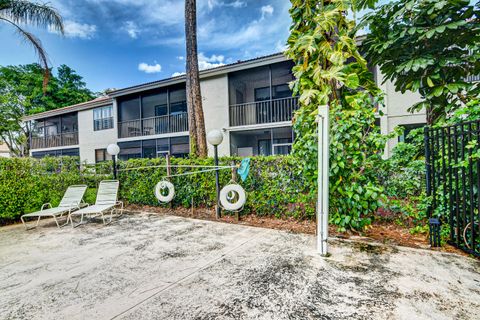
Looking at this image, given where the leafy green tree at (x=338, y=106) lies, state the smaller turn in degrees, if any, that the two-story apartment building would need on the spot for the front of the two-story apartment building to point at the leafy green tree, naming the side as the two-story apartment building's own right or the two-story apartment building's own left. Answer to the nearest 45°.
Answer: approximately 45° to the two-story apartment building's own left

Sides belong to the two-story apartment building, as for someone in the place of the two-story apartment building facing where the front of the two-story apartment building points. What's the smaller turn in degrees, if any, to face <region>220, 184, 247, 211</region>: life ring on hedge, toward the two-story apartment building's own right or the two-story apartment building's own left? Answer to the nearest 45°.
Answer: approximately 45° to the two-story apartment building's own left

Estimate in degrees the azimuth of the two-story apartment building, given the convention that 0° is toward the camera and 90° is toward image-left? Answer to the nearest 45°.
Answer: approximately 45°

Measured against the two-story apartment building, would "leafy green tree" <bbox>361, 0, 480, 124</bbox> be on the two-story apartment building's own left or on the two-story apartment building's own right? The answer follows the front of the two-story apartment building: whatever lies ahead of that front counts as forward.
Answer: on the two-story apartment building's own left

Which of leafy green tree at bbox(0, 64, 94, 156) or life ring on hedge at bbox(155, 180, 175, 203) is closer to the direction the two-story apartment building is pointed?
the life ring on hedge

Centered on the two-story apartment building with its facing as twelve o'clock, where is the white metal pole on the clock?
The white metal pole is roughly at 10 o'clock from the two-story apartment building.

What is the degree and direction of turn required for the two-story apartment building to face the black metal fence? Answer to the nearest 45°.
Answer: approximately 45° to its left

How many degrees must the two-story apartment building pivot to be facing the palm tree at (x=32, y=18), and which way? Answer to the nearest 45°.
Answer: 0° — it already faces it
